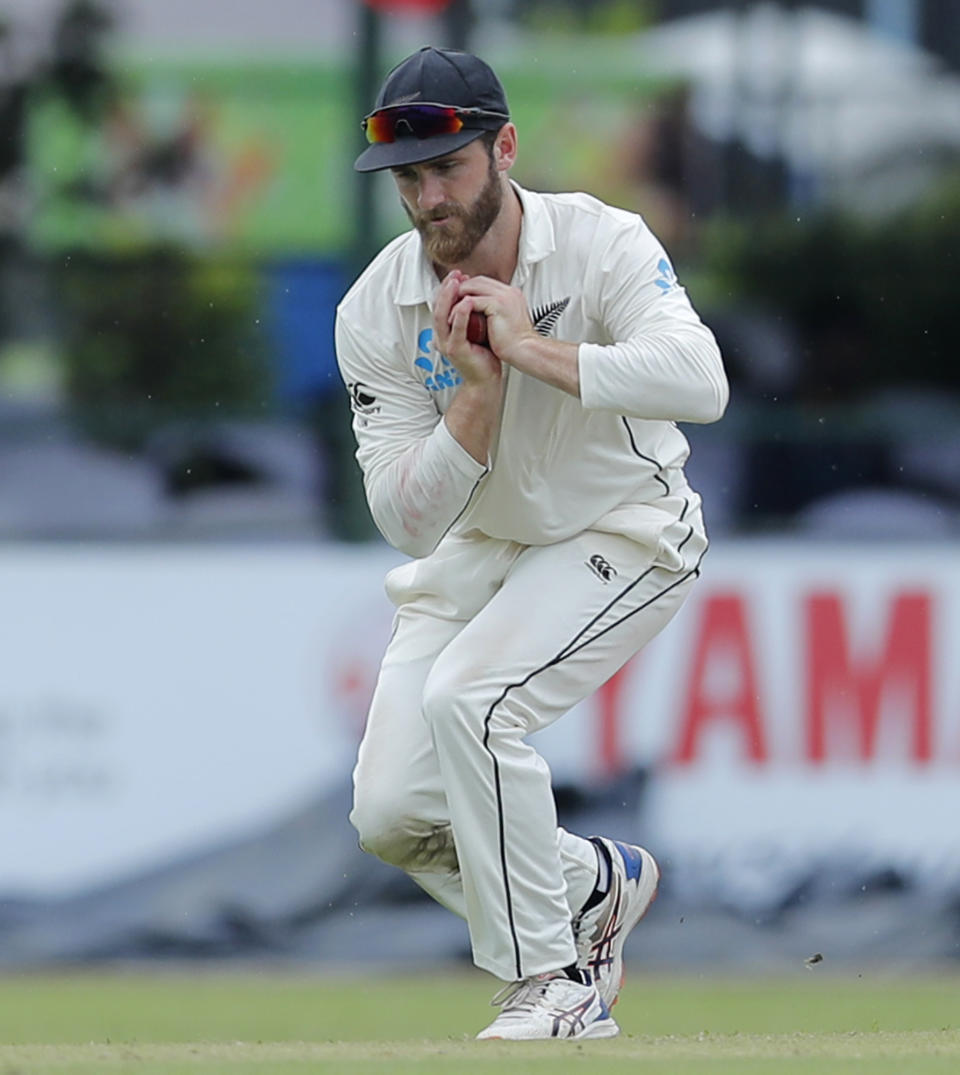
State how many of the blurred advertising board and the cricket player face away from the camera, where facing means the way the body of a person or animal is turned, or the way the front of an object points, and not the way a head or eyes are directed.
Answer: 0

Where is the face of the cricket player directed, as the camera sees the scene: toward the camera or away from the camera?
toward the camera

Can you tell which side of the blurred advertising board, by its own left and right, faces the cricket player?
front

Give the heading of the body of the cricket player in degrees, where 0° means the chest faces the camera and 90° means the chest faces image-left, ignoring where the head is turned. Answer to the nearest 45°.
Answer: approximately 45°

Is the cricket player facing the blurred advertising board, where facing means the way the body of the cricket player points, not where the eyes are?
no

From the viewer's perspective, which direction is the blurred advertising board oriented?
toward the camera
